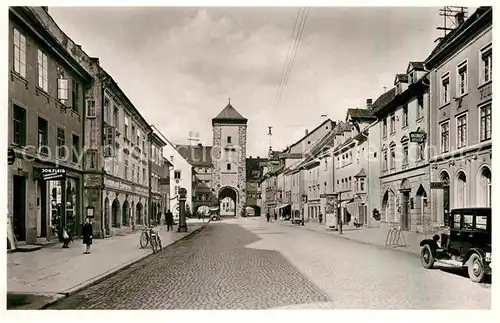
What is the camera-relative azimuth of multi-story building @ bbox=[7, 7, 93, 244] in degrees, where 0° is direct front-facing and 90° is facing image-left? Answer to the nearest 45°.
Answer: approximately 315°

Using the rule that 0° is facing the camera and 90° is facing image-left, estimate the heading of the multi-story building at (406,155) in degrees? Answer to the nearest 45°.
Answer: approximately 45°

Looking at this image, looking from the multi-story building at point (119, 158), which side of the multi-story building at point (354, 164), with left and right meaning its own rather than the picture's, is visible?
front

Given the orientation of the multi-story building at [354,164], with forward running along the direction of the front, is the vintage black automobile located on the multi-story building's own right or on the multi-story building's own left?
on the multi-story building's own left

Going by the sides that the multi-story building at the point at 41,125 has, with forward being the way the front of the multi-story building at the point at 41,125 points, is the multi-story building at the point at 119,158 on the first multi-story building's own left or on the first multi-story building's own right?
on the first multi-story building's own left

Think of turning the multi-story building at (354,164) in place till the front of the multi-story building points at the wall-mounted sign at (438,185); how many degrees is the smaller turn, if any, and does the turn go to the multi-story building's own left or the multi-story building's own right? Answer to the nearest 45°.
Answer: approximately 45° to the multi-story building's own left

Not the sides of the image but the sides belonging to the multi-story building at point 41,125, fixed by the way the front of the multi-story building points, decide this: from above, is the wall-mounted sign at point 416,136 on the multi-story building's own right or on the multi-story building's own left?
on the multi-story building's own left

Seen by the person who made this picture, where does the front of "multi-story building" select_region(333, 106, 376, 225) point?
facing the viewer and to the left of the viewer

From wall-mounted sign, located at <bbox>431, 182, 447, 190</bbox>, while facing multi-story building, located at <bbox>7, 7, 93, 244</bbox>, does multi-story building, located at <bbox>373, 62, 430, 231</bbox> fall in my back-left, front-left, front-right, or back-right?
back-right

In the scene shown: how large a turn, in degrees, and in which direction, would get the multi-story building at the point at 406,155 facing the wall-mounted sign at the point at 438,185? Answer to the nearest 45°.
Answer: approximately 45° to its left

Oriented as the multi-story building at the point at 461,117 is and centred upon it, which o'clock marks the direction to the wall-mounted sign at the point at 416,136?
The wall-mounted sign is roughly at 4 o'clock from the multi-story building.
